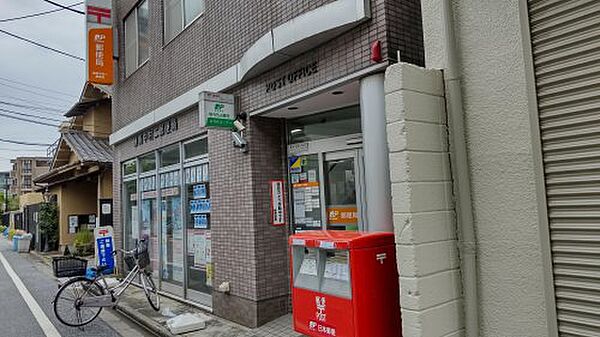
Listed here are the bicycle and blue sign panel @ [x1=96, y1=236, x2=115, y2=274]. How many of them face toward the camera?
1

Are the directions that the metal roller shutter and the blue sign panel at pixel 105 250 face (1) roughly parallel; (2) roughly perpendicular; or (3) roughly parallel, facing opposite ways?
roughly perpendicular

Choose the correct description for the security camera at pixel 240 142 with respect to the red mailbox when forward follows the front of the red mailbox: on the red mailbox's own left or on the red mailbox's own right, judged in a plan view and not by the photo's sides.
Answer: on the red mailbox's own right

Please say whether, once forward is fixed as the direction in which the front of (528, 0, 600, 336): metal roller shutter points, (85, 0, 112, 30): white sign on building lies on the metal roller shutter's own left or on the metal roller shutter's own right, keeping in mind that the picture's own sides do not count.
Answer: on the metal roller shutter's own right

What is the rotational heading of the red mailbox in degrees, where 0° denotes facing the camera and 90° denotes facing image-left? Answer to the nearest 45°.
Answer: approximately 45°

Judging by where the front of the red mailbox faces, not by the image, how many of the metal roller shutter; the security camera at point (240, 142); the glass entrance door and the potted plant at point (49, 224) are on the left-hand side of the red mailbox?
1

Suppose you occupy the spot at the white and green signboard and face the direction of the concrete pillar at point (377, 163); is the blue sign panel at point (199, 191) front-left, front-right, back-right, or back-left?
back-left

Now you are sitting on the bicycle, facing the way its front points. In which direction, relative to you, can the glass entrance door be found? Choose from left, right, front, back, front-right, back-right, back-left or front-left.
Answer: right
